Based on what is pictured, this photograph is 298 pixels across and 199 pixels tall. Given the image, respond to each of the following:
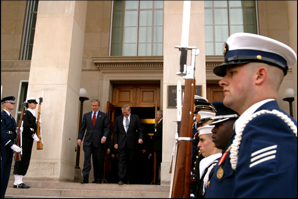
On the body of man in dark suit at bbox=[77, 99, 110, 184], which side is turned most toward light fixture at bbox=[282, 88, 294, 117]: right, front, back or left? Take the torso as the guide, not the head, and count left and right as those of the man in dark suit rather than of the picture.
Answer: left

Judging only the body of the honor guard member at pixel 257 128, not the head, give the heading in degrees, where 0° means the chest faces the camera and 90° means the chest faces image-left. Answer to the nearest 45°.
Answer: approximately 90°

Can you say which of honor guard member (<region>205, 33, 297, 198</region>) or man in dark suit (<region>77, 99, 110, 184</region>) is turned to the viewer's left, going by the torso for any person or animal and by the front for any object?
the honor guard member

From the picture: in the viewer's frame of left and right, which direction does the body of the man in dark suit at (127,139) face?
facing the viewer

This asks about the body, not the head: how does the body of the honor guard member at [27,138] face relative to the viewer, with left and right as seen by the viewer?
facing to the right of the viewer

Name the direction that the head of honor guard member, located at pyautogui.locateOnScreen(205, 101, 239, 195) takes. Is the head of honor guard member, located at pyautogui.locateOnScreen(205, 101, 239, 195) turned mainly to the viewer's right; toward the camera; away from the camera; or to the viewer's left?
to the viewer's left

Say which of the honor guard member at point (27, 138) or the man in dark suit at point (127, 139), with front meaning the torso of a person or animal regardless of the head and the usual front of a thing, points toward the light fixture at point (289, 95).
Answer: the honor guard member

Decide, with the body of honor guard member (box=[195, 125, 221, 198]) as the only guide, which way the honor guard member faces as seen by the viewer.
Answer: to the viewer's left

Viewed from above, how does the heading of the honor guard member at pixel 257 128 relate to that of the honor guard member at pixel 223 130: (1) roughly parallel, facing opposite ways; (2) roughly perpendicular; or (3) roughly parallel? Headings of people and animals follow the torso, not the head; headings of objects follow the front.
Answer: roughly parallel

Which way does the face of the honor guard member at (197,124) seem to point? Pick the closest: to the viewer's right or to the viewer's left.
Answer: to the viewer's left

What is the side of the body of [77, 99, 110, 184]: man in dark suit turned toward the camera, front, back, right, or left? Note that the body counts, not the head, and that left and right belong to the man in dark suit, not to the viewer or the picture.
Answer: front

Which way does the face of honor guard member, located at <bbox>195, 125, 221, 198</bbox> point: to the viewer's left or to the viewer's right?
to the viewer's left

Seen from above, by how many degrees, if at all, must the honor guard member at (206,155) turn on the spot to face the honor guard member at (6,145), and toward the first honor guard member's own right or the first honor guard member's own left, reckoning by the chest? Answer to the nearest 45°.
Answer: approximately 45° to the first honor guard member's own right

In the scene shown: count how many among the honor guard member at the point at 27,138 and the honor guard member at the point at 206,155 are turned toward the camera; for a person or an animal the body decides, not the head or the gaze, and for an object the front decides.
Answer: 0

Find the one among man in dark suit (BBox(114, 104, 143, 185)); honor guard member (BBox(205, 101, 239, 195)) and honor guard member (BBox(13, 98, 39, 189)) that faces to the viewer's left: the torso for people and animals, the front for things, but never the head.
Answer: honor guard member (BBox(205, 101, 239, 195))

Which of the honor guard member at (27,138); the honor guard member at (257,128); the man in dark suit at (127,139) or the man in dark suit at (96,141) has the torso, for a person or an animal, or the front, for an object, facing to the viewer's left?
the honor guard member at (257,128)

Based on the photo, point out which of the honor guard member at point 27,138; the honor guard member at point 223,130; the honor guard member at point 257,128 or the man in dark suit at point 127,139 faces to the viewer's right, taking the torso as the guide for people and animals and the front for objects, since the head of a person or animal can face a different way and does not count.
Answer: the honor guard member at point 27,138
